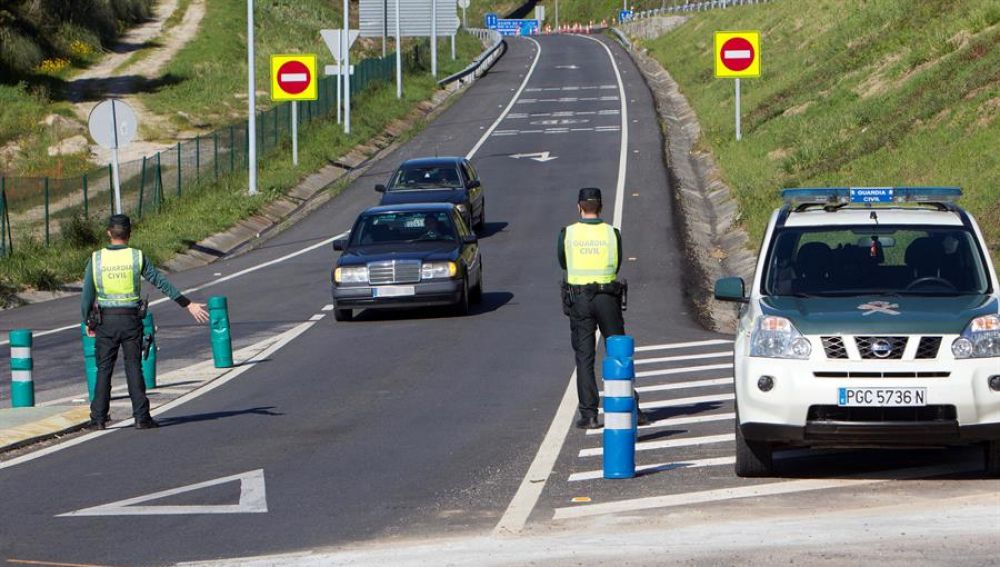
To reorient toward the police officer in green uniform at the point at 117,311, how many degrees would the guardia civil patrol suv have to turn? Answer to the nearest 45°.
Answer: approximately 90° to its right

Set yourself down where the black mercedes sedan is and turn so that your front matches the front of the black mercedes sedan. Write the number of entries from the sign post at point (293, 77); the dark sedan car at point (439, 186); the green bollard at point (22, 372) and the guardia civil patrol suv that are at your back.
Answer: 2

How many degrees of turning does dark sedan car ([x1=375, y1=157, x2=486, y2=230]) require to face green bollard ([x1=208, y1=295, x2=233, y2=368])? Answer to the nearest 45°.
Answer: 0° — it already faces it

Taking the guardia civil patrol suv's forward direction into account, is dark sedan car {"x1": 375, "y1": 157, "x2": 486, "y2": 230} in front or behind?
behind

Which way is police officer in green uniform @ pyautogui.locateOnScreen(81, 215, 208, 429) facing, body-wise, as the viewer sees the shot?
away from the camera

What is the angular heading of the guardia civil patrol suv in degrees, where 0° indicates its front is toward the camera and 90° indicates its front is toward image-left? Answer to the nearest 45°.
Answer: approximately 0°

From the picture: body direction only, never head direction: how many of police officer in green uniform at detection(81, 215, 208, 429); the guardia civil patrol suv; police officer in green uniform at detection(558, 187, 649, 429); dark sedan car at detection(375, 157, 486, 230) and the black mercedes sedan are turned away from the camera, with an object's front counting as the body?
2

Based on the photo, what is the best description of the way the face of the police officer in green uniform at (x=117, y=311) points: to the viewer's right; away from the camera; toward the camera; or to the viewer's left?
away from the camera

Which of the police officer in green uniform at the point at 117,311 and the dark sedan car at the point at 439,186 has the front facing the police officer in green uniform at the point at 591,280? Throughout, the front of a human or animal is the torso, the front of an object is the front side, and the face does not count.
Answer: the dark sedan car

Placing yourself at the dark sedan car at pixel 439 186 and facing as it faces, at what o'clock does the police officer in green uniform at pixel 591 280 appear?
The police officer in green uniform is roughly at 12 o'clock from the dark sedan car.

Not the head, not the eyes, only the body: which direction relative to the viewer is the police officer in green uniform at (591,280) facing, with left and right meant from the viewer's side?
facing away from the viewer

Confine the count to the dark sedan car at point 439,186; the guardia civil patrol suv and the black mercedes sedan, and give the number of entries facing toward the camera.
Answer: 3

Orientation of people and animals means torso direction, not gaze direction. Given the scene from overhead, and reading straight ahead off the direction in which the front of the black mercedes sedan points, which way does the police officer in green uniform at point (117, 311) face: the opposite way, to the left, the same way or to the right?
the opposite way

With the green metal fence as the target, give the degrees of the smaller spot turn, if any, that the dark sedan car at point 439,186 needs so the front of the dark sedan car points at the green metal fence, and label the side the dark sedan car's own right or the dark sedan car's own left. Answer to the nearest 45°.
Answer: approximately 135° to the dark sedan car's own right
